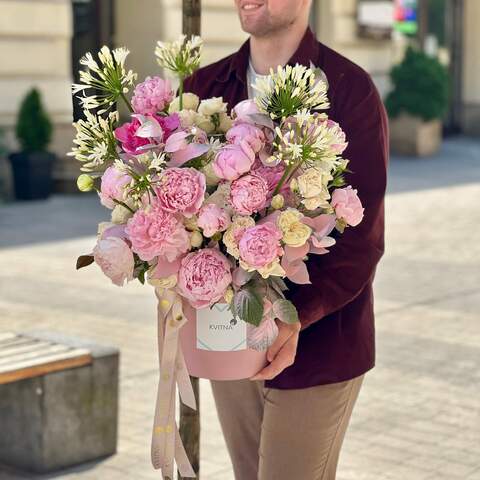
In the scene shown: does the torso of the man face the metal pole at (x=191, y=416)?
no

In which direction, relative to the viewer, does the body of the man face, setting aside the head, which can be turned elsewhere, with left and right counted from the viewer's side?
facing the viewer and to the left of the viewer

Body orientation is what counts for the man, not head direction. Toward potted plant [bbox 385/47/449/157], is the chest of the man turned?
no

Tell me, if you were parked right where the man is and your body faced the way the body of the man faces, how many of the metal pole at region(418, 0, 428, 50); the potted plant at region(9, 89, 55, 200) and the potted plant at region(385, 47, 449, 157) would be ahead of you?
0

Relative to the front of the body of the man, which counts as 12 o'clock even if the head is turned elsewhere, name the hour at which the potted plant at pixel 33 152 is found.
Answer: The potted plant is roughly at 4 o'clock from the man.

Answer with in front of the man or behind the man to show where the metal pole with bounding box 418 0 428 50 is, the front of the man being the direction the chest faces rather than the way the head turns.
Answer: behind
